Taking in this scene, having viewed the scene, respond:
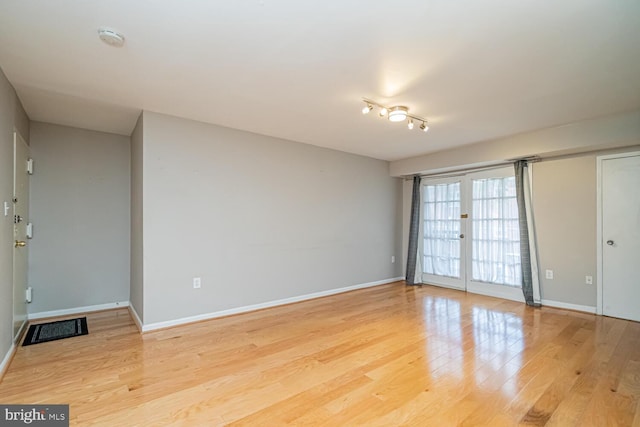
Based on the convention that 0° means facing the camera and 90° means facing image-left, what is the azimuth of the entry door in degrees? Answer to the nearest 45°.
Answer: approximately 270°

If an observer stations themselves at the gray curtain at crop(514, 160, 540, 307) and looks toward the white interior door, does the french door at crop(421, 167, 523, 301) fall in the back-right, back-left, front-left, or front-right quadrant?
back-left

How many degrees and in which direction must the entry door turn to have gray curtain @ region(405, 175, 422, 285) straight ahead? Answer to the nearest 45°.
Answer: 0° — it already faces it

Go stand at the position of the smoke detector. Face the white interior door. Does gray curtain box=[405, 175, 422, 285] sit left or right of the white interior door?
left
